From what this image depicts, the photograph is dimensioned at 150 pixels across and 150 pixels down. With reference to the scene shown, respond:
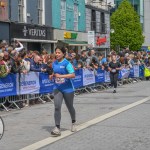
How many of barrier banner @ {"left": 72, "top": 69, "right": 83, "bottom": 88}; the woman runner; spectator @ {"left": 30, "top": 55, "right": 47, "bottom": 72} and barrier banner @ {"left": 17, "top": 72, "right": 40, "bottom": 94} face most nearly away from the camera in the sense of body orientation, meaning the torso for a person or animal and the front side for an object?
0

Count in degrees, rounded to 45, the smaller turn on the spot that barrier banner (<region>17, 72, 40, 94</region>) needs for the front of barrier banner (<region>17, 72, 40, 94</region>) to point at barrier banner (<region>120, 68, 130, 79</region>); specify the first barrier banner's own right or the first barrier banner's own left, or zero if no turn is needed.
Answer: approximately 90° to the first barrier banner's own left

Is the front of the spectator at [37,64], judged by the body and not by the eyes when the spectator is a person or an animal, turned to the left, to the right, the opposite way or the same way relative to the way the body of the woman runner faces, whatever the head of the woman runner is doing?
to the left

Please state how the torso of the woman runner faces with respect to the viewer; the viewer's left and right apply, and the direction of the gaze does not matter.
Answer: facing the viewer and to the left of the viewer

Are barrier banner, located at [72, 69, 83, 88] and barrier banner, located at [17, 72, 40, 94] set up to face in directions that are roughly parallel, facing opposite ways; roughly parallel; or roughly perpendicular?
roughly parallel

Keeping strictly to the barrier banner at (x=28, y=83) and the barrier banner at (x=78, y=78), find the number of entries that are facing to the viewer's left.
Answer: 0

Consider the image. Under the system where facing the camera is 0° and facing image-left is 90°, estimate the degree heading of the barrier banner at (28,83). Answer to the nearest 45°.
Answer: approximately 315°

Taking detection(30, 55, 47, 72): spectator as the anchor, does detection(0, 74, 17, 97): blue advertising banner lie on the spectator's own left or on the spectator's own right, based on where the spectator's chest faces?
on the spectator's own right

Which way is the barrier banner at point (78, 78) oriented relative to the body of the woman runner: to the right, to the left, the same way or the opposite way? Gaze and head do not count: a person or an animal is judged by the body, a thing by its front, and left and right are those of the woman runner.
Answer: to the left

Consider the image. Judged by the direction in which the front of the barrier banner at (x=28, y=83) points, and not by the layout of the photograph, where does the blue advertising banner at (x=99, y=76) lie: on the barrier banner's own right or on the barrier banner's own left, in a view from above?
on the barrier banner's own left

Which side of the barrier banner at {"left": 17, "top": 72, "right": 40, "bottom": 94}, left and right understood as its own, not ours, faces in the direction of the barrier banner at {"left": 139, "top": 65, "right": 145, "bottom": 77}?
left

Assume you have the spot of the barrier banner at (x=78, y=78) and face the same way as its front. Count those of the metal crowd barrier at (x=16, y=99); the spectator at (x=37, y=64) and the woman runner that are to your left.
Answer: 0

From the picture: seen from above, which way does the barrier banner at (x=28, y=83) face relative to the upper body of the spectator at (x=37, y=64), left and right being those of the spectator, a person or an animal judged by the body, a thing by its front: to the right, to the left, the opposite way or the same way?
the same way

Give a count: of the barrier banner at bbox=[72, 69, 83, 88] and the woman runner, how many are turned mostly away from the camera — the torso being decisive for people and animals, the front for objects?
0

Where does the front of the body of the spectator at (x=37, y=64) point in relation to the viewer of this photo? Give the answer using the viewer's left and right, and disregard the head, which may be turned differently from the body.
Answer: facing the viewer and to the right of the viewer
